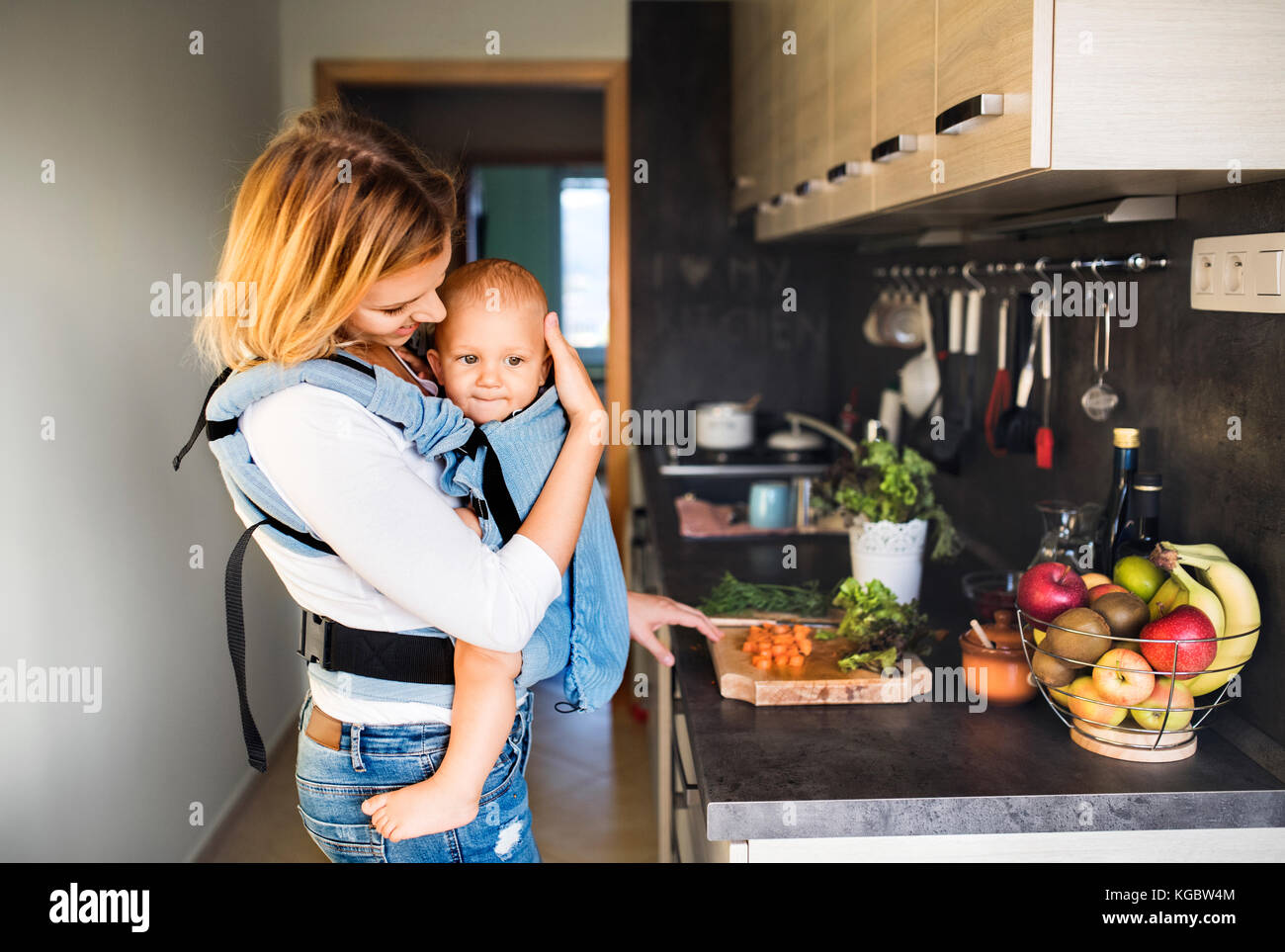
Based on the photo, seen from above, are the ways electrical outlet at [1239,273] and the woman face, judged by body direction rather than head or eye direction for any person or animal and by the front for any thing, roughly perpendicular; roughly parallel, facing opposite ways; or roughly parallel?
roughly parallel, facing opposite ways

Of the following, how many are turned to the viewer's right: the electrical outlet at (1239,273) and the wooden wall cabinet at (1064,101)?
0

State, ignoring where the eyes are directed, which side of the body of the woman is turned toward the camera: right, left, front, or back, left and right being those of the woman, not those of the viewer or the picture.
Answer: right

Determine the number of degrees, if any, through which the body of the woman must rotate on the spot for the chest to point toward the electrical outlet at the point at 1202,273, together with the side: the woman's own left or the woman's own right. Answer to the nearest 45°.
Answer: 0° — they already face it

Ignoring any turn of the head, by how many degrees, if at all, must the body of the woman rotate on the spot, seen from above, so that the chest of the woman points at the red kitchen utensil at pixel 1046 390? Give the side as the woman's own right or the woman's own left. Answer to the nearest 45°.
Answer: approximately 45° to the woman's own left

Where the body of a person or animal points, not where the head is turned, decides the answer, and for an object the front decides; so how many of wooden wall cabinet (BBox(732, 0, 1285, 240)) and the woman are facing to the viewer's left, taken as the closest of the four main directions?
1
